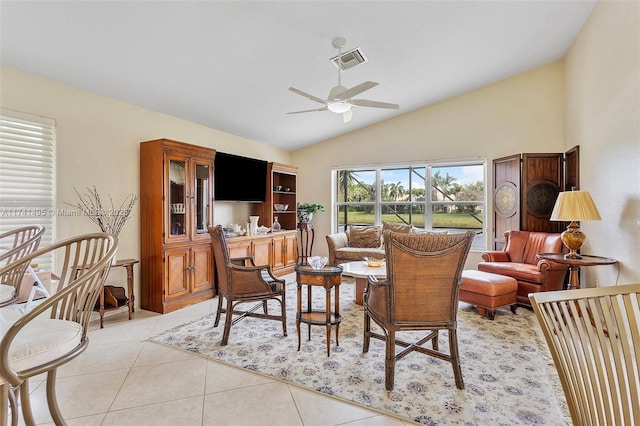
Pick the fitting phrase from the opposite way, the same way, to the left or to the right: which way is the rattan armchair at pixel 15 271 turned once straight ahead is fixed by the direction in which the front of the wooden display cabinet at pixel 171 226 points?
to the right

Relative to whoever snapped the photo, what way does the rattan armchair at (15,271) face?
facing the viewer and to the left of the viewer

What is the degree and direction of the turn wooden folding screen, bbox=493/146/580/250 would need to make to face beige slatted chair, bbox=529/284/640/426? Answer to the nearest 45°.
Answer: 0° — it already faces it

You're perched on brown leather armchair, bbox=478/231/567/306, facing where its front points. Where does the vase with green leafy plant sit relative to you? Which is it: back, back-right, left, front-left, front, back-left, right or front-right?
front-right

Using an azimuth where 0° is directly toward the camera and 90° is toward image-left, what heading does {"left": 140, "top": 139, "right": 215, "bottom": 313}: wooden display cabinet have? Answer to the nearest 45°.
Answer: approximately 315°

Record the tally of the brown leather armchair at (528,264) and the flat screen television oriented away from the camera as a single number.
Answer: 0

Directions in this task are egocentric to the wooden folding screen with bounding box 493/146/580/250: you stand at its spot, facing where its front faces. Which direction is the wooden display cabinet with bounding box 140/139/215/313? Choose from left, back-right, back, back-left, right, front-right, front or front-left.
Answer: front-right

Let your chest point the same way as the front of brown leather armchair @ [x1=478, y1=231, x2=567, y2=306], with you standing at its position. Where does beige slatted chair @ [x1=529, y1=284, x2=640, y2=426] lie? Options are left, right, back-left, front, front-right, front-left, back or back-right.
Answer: front-left

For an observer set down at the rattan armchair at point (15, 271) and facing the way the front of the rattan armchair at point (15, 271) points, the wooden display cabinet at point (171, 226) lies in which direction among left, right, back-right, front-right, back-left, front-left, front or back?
back

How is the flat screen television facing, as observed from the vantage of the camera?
facing the viewer and to the right of the viewer

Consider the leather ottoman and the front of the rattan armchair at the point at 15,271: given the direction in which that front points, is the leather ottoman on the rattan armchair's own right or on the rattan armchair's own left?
on the rattan armchair's own left
